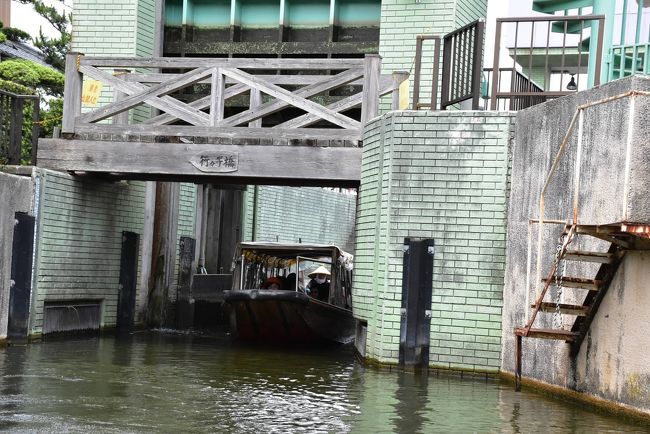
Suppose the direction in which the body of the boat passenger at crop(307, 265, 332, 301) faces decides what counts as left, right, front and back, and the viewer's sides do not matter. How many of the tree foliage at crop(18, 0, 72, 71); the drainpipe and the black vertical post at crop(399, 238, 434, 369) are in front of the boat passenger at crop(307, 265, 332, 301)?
1

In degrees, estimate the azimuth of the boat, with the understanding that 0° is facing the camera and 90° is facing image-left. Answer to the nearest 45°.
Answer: approximately 45°

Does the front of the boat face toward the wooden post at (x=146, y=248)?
no

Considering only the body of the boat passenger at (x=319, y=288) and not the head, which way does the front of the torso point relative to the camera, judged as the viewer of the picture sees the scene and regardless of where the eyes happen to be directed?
toward the camera

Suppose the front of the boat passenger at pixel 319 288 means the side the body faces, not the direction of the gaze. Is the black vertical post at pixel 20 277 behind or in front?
in front

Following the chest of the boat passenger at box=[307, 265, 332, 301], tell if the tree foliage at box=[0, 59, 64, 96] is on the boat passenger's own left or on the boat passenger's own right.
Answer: on the boat passenger's own right

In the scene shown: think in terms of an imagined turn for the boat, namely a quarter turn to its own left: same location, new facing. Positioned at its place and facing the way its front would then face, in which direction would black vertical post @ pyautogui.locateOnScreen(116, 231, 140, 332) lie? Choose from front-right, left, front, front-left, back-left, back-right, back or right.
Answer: back-right

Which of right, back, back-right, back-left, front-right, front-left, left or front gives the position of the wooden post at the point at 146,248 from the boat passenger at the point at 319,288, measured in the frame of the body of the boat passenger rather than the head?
right

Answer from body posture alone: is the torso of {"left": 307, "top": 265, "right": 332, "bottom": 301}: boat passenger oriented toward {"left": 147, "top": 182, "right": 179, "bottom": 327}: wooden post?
no

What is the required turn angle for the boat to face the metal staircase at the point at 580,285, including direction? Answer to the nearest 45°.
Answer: approximately 45° to its left

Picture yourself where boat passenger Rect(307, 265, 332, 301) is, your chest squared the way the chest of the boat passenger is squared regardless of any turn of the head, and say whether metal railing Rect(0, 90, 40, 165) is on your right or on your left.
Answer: on your right
